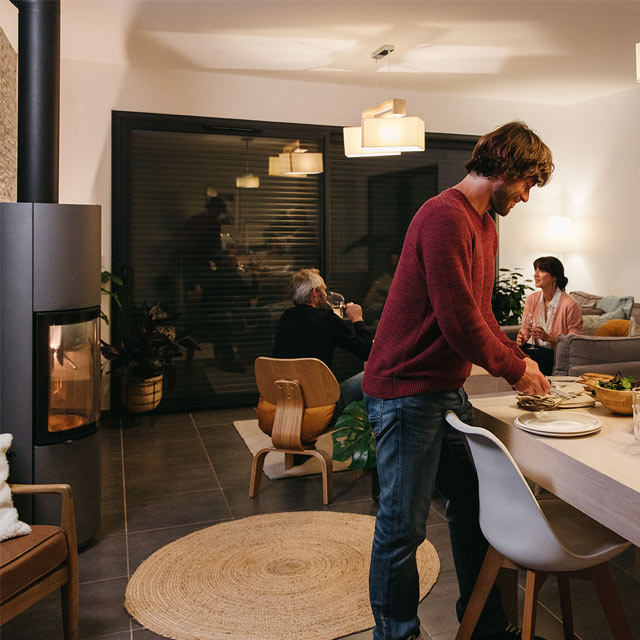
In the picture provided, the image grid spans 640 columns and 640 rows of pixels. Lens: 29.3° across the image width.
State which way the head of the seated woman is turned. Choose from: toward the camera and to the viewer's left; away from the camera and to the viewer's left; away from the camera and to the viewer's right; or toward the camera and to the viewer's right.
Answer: toward the camera and to the viewer's left

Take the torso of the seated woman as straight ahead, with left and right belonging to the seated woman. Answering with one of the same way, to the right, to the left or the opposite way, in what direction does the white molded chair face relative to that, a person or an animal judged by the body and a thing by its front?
the opposite way

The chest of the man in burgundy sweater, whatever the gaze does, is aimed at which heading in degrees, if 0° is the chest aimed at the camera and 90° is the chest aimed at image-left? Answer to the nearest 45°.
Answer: approximately 270°

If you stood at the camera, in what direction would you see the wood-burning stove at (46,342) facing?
facing the viewer and to the right of the viewer

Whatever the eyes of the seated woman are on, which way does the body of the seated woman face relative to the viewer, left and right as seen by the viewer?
facing the viewer and to the left of the viewer

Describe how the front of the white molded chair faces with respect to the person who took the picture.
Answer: facing away from the viewer and to the right of the viewer

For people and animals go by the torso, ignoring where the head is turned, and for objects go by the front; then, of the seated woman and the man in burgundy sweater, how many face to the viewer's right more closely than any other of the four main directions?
1

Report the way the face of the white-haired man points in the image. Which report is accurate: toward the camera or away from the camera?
away from the camera

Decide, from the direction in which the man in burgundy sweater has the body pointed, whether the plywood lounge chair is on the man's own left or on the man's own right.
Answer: on the man's own left

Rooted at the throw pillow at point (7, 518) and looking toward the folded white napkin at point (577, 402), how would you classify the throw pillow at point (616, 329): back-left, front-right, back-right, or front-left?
front-left

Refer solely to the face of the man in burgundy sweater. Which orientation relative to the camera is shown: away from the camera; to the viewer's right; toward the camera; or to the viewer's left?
to the viewer's right

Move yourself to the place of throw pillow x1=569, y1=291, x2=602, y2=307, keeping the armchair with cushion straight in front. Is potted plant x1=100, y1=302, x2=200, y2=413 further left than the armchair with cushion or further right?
right

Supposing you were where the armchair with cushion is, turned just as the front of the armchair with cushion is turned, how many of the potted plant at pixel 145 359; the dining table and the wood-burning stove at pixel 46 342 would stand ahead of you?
1
